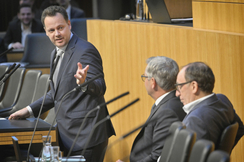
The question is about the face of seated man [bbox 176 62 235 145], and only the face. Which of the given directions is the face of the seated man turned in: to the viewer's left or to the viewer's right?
to the viewer's left

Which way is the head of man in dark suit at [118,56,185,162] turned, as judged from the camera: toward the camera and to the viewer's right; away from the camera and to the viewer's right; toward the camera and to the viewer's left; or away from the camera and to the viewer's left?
away from the camera and to the viewer's left

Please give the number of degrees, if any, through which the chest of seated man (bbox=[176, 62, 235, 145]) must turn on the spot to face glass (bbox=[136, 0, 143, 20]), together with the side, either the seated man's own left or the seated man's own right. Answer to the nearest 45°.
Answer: approximately 90° to the seated man's own right

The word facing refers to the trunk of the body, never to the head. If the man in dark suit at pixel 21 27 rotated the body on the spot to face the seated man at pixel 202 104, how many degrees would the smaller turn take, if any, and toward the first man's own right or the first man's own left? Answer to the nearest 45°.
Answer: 0° — they already face them

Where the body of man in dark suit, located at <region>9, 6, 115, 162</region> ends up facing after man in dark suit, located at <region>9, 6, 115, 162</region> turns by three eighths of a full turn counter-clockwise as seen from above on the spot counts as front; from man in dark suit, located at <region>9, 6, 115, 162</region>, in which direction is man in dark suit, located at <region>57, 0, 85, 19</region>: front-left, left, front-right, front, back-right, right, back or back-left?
left

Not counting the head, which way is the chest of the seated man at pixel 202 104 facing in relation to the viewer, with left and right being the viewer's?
facing to the left of the viewer

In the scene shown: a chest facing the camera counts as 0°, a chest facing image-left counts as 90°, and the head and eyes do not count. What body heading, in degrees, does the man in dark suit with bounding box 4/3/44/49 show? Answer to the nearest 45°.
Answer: approximately 0°

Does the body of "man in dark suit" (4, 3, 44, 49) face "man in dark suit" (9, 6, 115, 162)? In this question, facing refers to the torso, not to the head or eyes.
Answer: yes

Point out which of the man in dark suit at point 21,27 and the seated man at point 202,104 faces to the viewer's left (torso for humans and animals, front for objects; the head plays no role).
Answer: the seated man

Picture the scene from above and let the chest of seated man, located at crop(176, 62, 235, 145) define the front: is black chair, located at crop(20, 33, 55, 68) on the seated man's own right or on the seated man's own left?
on the seated man's own right
